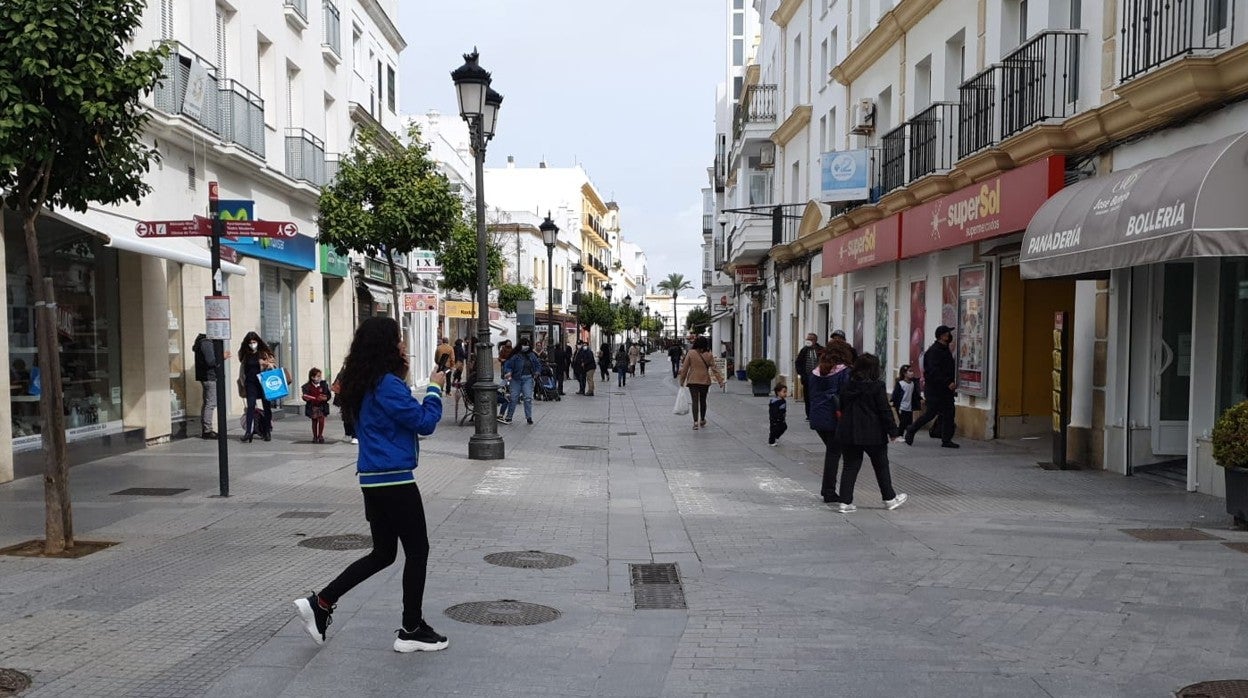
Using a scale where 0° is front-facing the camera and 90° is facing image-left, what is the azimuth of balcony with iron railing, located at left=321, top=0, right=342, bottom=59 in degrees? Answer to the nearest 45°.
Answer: approximately 315°

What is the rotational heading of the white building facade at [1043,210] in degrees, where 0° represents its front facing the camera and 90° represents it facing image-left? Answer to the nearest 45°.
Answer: approximately 45°

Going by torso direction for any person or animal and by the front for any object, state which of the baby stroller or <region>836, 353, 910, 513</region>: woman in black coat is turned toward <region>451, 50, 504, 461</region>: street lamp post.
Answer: the baby stroller

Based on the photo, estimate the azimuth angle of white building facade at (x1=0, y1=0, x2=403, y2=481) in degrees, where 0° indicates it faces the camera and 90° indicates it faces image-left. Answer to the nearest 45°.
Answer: approximately 315°

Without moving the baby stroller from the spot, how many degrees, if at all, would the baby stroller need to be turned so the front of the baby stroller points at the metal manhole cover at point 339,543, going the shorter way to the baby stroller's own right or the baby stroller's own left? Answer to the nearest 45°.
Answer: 0° — it already faces it

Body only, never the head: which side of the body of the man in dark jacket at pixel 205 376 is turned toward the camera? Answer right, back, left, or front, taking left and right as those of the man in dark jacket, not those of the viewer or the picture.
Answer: right

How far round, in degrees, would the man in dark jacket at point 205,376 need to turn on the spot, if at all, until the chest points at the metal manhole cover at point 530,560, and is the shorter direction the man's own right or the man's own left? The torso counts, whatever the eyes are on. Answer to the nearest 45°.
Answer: approximately 90° to the man's own right

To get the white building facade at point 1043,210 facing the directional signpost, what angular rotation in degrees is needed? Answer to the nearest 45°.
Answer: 0° — it already faces it

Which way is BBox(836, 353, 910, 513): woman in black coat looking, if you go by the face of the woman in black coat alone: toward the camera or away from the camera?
away from the camera

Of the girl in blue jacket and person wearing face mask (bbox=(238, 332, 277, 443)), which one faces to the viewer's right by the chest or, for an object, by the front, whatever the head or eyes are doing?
the girl in blue jacket
